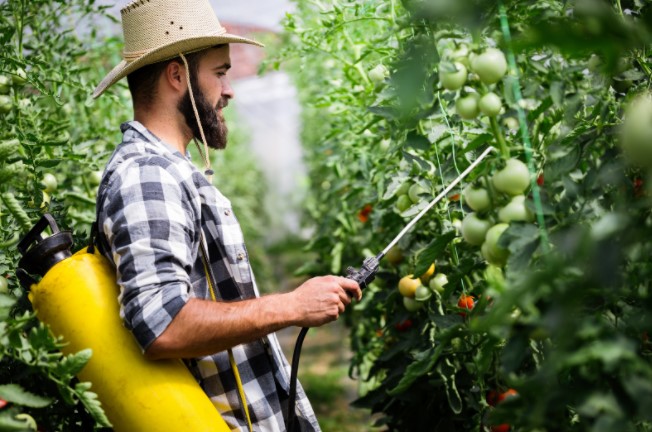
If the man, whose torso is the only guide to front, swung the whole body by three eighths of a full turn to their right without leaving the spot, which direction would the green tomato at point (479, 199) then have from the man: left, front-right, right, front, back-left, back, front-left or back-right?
left

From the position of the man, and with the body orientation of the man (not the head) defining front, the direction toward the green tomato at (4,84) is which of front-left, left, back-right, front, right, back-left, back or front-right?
back-left

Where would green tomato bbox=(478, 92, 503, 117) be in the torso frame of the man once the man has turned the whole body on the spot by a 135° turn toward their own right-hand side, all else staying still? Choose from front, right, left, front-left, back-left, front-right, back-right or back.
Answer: left

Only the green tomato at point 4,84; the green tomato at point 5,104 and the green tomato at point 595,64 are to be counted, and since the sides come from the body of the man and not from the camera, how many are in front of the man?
1

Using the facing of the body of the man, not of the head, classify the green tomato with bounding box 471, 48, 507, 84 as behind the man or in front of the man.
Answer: in front

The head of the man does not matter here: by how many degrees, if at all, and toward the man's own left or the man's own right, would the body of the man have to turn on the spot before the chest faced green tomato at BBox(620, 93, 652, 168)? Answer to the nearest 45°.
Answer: approximately 45° to the man's own right

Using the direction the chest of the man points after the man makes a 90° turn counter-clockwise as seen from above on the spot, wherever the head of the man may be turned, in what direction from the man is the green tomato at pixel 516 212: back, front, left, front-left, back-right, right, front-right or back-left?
back-right

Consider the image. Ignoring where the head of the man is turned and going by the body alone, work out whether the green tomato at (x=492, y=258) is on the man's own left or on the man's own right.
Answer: on the man's own right

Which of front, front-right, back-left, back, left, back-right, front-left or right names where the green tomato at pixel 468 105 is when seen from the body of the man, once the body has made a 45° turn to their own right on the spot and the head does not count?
front

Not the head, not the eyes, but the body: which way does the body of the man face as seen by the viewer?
to the viewer's right

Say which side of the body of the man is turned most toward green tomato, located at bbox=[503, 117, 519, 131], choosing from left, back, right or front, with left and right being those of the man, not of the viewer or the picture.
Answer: front

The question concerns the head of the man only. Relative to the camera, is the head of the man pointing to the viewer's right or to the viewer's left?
to the viewer's right
